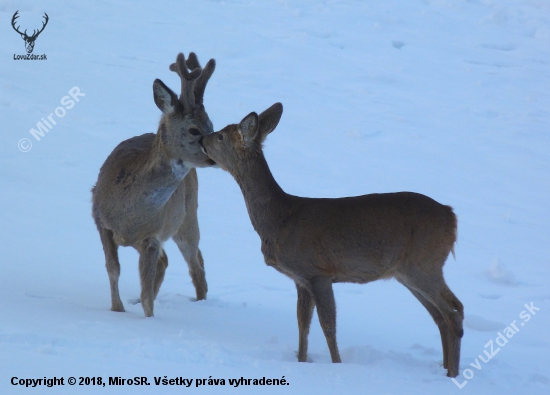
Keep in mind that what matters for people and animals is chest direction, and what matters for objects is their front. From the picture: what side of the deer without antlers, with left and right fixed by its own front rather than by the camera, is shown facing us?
left

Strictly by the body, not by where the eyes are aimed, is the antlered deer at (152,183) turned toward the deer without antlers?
yes

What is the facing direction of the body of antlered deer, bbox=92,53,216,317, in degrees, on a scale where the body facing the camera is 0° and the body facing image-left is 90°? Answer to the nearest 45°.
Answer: approximately 315°

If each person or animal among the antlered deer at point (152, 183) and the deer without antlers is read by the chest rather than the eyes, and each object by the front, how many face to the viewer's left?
1

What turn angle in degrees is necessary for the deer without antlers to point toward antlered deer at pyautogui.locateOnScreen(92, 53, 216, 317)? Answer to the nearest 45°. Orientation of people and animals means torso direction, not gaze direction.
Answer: approximately 45° to its right
